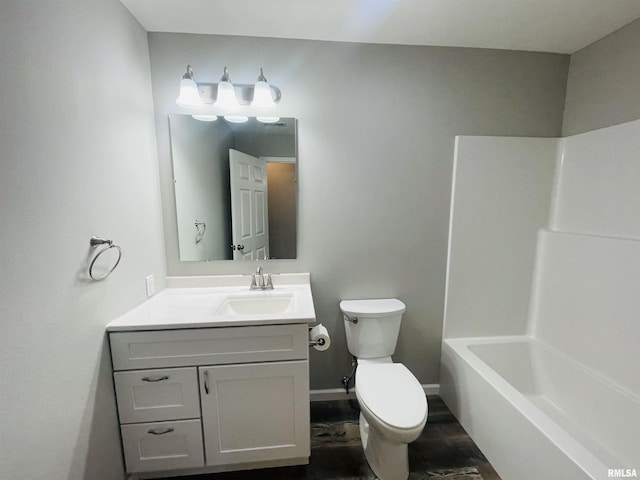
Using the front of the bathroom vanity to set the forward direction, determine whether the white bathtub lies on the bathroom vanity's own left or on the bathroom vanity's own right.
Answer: on the bathroom vanity's own left

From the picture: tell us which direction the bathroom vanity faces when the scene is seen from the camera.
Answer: facing the viewer

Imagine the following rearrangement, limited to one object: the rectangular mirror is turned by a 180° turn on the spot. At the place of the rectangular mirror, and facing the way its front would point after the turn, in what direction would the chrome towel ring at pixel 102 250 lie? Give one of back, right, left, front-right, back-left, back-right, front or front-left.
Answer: back-left

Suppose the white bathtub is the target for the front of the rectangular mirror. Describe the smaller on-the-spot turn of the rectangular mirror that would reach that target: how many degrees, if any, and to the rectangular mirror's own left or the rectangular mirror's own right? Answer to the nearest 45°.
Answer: approximately 45° to the rectangular mirror's own left

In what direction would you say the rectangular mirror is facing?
toward the camera

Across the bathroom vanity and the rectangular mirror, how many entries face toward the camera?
2
